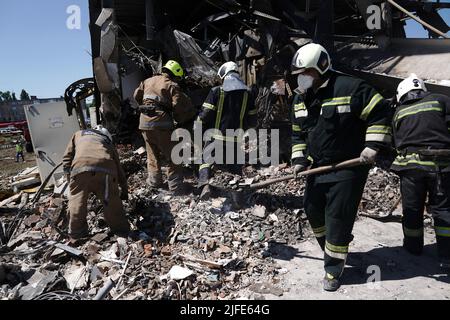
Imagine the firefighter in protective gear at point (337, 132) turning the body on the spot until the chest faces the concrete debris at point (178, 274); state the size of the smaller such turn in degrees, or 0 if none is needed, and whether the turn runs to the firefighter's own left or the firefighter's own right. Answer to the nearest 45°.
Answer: approximately 45° to the firefighter's own right

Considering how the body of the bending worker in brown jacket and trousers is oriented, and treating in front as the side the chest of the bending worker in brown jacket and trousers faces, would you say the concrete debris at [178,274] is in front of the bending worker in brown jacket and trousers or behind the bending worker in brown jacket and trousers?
behind

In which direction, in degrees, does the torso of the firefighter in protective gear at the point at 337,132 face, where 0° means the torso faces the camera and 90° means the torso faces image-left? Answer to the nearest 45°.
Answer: approximately 45°

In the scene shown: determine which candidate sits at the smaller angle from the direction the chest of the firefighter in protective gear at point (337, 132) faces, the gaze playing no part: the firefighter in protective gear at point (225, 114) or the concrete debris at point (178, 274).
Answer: the concrete debris

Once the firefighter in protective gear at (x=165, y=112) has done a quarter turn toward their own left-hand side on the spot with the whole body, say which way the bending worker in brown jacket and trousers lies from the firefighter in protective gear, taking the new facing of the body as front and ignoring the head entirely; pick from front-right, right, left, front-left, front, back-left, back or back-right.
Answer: left

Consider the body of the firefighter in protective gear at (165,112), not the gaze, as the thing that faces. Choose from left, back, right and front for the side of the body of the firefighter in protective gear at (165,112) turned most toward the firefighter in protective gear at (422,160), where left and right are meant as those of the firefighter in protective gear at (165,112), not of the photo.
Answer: right

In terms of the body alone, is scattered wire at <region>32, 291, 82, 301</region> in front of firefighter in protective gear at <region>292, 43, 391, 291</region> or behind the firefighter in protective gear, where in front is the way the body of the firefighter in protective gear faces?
in front

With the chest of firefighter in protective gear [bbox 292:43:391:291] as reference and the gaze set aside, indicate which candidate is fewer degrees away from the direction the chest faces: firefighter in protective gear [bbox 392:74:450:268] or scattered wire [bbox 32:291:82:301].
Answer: the scattered wire

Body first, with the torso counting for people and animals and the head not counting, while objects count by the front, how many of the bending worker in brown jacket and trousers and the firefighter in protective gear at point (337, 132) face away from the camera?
1

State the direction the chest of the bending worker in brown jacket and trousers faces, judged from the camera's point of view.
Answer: away from the camera

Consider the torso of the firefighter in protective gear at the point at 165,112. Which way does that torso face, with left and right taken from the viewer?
facing away from the viewer and to the right of the viewer

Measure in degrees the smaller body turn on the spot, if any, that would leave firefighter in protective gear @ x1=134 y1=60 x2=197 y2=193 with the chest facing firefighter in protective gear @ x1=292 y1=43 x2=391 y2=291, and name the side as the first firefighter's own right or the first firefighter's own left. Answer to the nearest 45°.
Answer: approximately 90° to the first firefighter's own right
